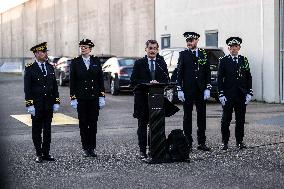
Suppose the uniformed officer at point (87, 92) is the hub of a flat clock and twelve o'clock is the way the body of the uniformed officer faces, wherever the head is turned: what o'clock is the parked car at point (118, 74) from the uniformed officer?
The parked car is roughly at 6 o'clock from the uniformed officer.

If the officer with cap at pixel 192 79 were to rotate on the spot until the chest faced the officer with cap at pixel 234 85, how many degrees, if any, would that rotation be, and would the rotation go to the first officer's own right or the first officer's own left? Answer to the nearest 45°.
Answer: approximately 90° to the first officer's own left

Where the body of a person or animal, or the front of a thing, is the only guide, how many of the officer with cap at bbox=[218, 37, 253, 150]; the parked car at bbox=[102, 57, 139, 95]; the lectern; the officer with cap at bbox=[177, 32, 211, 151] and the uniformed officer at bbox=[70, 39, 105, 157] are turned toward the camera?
4

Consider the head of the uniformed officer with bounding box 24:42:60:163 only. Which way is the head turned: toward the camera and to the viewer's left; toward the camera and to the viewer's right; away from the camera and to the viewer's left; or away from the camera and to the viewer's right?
toward the camera and to the viewer's right

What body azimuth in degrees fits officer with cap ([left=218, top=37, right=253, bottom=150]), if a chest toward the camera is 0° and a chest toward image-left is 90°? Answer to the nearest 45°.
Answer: approximately 0°
